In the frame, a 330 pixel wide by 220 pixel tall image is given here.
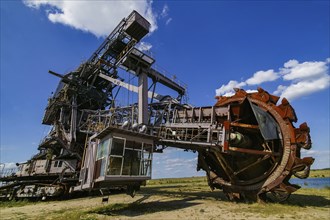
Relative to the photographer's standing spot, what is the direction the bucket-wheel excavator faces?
facing the viewer and to the right of the viewer
